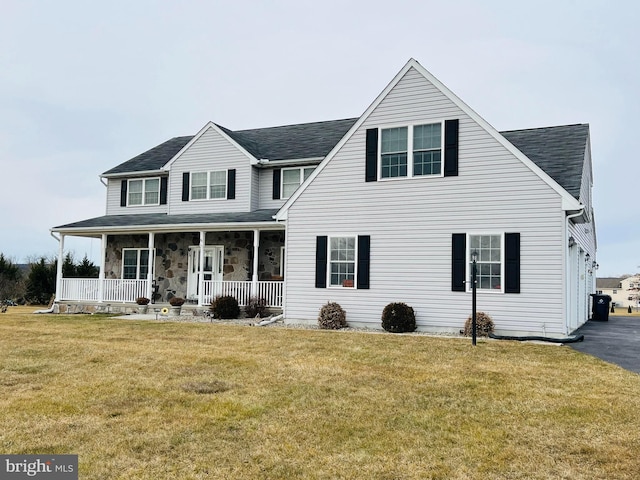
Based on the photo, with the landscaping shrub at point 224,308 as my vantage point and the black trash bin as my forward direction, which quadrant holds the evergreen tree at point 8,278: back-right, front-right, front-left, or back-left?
back-left

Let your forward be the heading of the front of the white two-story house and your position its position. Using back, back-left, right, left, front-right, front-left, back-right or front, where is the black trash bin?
back-left

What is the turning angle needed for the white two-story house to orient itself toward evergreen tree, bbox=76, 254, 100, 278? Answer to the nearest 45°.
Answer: approximately 135° to its right

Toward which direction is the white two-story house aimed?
toward the camera
